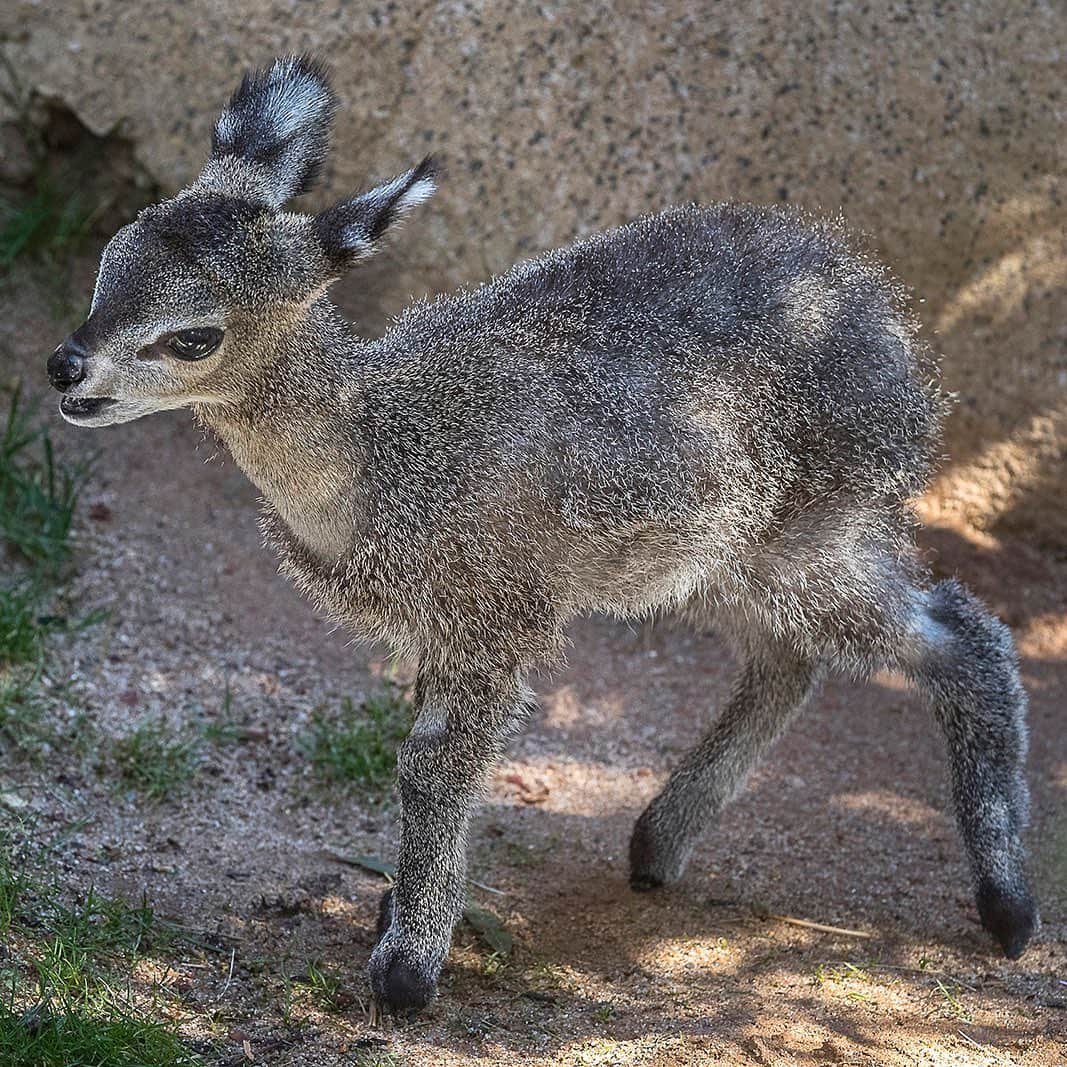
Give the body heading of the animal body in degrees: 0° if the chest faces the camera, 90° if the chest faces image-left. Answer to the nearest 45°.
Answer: approximately 90°
